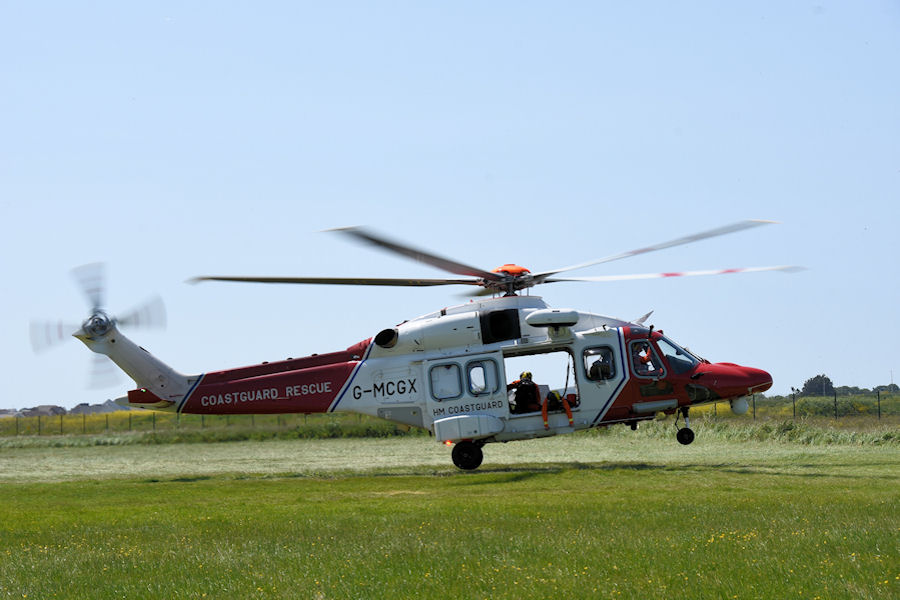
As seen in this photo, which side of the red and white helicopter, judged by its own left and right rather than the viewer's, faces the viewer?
right
